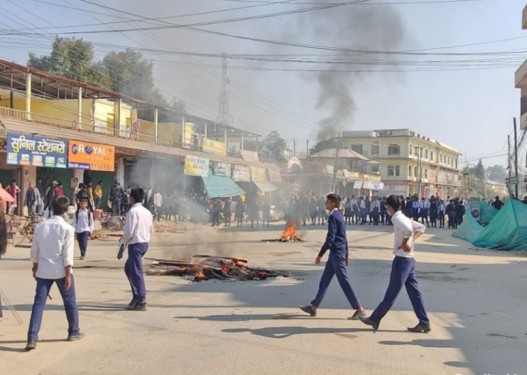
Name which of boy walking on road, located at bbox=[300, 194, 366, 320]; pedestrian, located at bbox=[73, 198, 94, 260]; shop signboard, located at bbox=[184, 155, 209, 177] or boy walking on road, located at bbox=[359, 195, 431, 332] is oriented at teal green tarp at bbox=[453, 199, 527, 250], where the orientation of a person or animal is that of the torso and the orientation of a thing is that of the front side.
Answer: the shop signboard

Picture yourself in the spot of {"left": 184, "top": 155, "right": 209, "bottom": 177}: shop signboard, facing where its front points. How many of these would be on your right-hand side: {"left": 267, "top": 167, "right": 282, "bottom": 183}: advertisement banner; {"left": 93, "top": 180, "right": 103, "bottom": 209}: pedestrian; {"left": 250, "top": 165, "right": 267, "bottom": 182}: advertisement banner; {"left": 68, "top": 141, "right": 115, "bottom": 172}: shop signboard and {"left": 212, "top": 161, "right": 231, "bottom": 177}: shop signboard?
2

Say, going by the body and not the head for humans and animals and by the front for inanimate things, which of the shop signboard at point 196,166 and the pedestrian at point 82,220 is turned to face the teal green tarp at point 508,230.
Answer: the shop signboard

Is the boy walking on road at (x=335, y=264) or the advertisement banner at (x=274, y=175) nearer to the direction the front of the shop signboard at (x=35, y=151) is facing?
the boy walking on road

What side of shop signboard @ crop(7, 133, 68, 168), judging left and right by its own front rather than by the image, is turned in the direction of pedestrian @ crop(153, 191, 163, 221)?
left

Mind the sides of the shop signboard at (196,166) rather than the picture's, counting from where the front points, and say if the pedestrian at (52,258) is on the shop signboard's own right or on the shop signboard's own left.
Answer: on the shop signboard's own right

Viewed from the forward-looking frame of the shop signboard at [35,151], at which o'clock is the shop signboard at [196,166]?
the shop signboard at [196,166] is roughly at 9 o'clock from the shop signboard at [35,151].

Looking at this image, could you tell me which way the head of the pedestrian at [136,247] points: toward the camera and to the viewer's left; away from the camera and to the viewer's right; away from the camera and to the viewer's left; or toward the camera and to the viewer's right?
away from the camera and to the viewer's left

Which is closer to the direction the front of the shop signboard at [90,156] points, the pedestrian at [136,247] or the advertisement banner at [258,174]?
the pedestrian

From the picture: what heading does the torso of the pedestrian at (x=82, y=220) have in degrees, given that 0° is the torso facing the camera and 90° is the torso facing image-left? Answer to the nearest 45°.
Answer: approximately 0°

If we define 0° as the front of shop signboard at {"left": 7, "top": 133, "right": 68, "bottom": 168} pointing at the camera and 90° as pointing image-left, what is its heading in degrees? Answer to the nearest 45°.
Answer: approximately 315°

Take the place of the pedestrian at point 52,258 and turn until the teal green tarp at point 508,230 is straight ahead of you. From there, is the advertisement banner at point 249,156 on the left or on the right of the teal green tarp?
left
